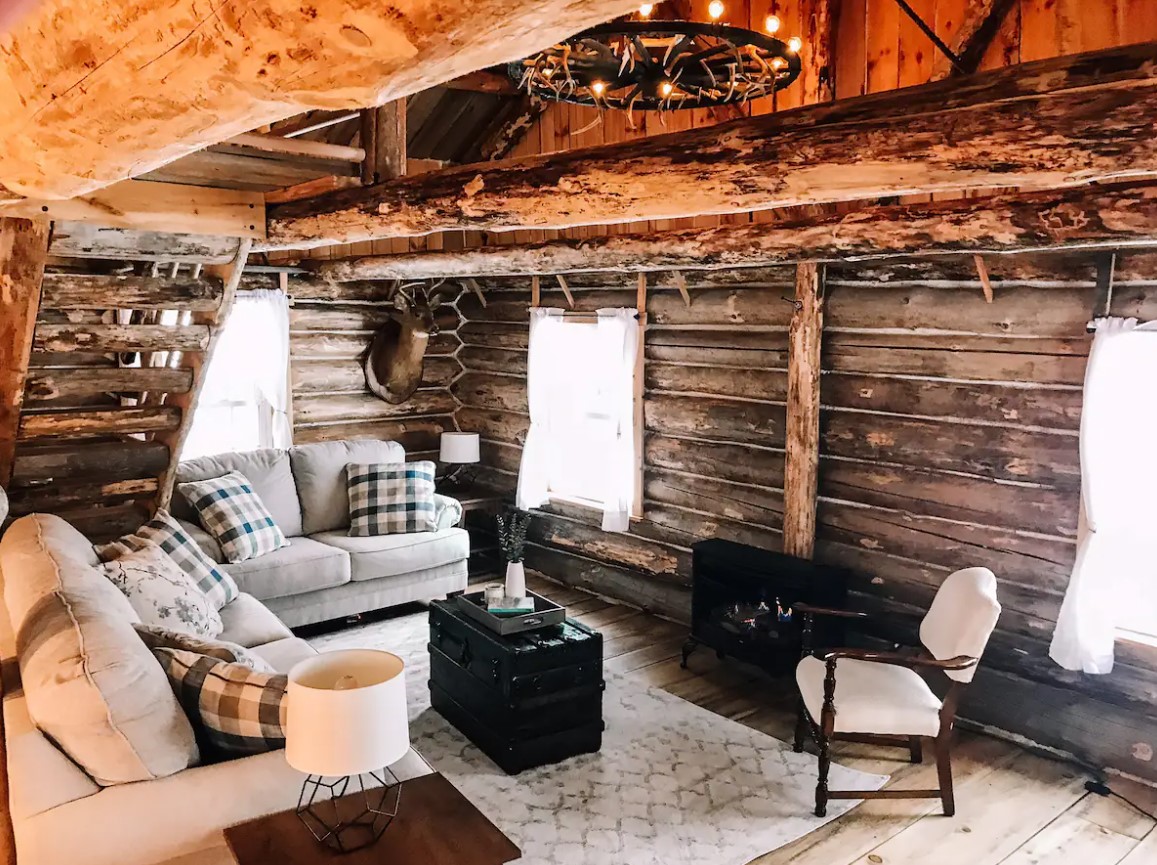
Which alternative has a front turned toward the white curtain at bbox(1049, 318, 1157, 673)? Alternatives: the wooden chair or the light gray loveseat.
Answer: the light gray loveseat

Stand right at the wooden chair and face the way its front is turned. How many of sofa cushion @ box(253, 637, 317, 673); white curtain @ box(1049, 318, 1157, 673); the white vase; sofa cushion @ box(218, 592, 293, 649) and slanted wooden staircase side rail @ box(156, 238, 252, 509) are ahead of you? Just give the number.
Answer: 4

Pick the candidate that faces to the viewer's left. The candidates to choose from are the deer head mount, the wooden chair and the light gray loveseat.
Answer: the wooden chair

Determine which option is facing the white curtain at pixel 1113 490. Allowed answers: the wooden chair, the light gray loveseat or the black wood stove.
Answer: the light gray loveseat

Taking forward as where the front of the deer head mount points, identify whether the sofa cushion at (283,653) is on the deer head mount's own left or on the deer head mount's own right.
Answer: on the deer head mount's own right

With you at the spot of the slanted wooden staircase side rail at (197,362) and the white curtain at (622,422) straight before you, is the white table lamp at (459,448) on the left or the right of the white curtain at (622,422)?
left

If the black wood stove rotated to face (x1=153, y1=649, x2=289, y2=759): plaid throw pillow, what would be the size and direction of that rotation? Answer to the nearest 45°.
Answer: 0° — it already faces it

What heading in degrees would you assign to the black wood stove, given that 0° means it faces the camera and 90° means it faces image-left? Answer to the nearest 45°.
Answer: approximately 45°
